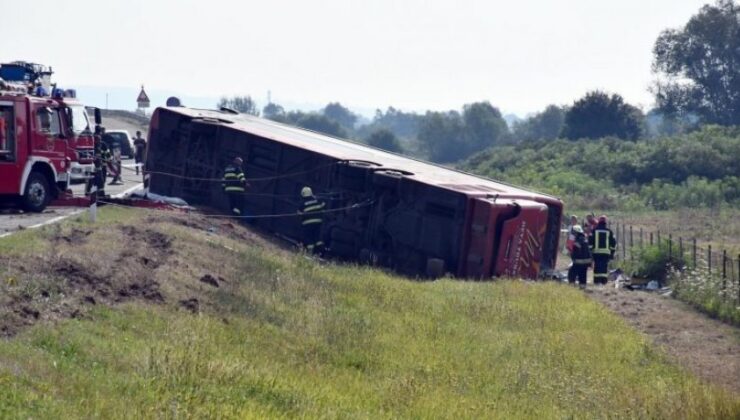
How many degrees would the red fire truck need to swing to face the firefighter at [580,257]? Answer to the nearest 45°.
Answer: approximately 45° to its left

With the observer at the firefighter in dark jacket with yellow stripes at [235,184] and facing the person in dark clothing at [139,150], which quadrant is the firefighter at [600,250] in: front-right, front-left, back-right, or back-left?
back-right

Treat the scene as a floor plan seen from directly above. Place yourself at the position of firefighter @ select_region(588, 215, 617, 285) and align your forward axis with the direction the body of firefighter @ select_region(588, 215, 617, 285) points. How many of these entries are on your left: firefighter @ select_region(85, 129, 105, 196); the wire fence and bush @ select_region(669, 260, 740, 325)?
1

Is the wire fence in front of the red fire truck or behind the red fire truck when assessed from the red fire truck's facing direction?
in front

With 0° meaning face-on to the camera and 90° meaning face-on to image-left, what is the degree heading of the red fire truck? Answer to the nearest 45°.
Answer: approximately 315°

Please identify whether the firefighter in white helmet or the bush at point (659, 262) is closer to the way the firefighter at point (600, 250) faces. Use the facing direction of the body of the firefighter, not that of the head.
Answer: the bush
